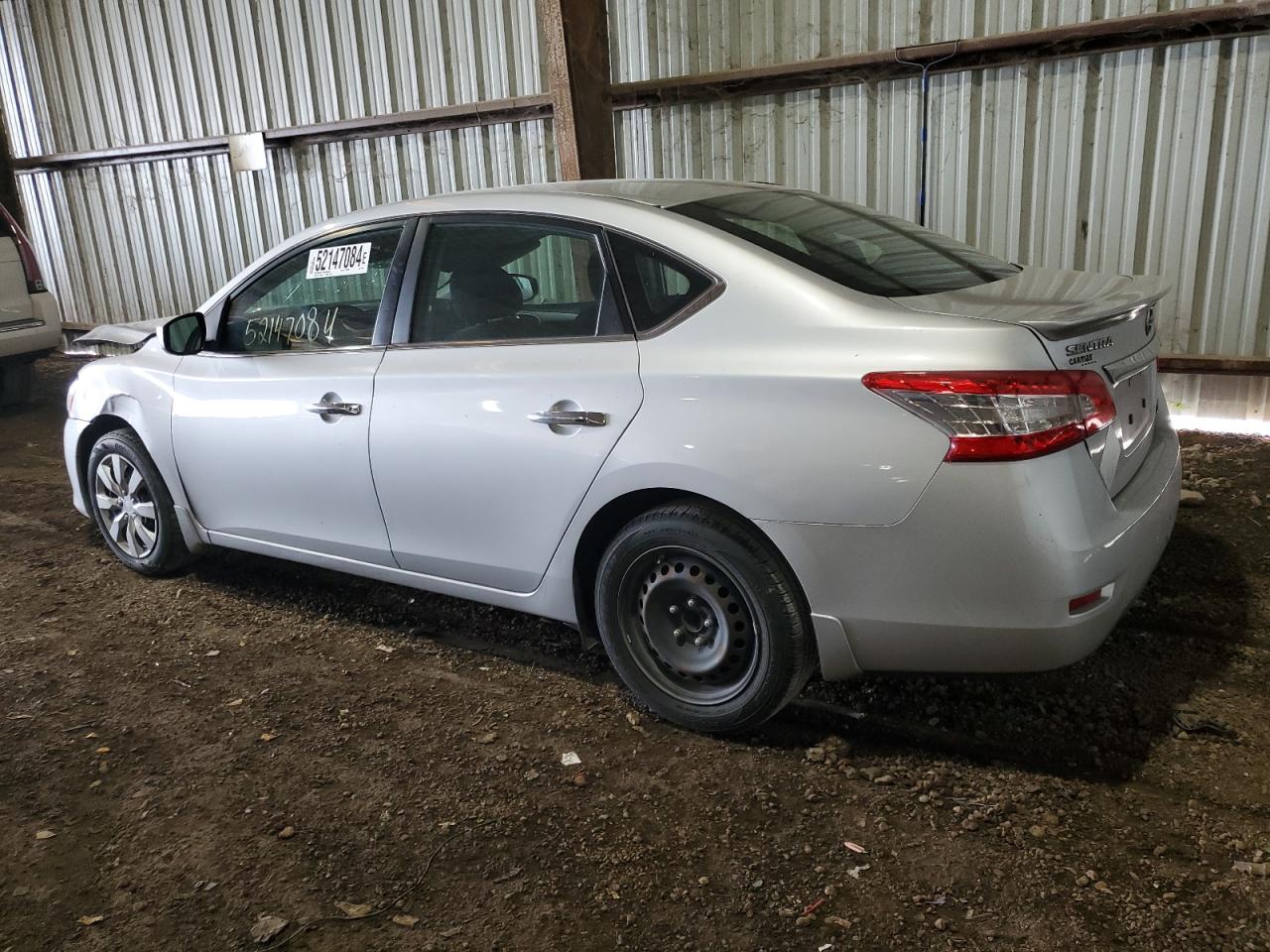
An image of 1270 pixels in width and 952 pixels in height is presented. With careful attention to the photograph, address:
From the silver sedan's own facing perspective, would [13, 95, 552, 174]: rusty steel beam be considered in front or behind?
in front

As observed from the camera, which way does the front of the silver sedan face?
facing away from the viewer and to the left of the viewer

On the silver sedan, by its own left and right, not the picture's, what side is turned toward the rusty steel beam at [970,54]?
right

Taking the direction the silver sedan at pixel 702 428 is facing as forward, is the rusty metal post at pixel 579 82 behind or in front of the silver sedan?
in front
